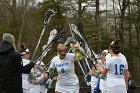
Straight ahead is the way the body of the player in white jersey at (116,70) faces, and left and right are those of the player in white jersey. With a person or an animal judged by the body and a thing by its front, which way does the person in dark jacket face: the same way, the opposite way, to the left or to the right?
to the right

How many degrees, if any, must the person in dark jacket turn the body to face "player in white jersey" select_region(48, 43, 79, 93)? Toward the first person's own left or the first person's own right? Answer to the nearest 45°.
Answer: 0° — they already face them

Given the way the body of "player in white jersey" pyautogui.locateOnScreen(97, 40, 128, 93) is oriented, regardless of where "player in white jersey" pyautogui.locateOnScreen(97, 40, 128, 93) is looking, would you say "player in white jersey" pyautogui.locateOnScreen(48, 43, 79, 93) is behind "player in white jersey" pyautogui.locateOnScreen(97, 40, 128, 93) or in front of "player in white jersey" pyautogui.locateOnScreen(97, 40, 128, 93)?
in front

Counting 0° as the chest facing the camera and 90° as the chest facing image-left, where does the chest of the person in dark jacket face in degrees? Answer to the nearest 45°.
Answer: approximately 225°

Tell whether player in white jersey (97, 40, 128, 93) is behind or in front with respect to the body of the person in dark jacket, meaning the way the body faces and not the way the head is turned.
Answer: in front

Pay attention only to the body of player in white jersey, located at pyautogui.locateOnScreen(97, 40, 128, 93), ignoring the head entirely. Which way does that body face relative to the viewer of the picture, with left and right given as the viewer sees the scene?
facing away from the viewer and to the left of the viewer

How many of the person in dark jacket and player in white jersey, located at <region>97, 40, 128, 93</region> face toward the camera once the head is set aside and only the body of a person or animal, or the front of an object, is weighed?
0

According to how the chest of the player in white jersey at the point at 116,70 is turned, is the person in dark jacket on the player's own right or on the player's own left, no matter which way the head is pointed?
on the player's own left
